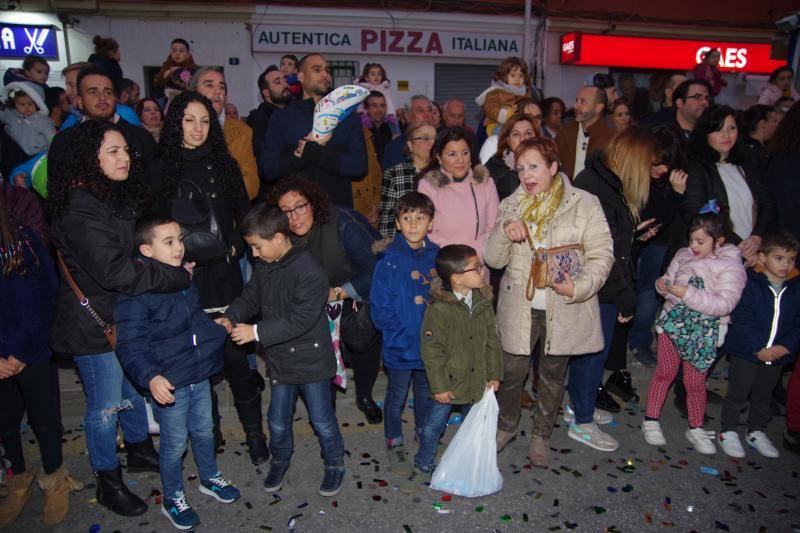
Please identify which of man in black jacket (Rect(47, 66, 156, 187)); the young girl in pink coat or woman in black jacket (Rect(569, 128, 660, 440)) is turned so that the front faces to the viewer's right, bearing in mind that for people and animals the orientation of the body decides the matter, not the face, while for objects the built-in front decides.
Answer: the woman in black jacket

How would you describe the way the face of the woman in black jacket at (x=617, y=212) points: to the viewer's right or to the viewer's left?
to the viewer's right

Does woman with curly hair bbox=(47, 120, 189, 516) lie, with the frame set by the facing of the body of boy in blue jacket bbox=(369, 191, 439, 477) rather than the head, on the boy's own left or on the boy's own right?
on the boy's own right

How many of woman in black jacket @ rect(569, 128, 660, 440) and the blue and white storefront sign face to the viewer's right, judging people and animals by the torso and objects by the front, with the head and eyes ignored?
1

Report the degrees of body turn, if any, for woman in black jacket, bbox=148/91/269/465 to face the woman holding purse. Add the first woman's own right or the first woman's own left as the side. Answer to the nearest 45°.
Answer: approximately 90° to the first woman's own left

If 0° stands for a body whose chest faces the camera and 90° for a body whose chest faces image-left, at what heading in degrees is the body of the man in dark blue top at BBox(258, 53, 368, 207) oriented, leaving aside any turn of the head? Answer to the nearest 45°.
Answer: approximately 0°

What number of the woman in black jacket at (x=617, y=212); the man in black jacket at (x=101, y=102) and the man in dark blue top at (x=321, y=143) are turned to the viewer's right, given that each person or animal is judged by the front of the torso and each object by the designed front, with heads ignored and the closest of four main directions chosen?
1

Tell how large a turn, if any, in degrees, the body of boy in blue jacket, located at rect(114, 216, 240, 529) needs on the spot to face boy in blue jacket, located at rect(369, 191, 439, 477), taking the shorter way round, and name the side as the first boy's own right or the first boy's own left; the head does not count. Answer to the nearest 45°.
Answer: approximately 45° to the first boy's own left
